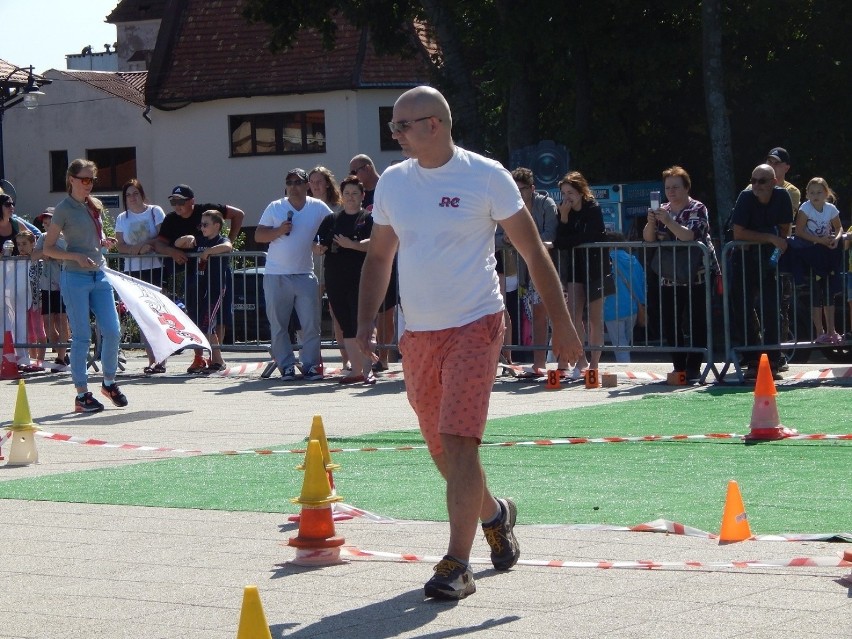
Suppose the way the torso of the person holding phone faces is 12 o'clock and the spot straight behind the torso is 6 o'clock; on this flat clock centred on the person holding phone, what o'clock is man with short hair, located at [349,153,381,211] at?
The man with short hair is roughly at 2 o'clock from the person holding phone.

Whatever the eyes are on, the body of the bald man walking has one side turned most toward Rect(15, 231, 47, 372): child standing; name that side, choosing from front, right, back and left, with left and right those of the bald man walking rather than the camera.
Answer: right

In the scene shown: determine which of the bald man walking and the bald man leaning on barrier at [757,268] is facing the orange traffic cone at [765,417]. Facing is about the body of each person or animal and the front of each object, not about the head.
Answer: the bald man leaning on barrier

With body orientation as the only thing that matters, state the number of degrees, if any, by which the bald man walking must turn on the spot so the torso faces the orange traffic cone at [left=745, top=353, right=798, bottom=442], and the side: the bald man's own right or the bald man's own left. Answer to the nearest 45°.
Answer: approximately 180°

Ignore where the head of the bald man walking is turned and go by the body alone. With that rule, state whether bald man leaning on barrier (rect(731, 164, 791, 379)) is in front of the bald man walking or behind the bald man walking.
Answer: behind

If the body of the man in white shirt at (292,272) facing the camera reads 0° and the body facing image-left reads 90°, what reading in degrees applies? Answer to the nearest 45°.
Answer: approximately 0°

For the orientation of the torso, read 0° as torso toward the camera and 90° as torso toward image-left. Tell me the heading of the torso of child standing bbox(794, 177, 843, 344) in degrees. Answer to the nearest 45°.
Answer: approximately 0°

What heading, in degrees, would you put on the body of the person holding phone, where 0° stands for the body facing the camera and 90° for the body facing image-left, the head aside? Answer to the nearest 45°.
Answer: approximately 45°

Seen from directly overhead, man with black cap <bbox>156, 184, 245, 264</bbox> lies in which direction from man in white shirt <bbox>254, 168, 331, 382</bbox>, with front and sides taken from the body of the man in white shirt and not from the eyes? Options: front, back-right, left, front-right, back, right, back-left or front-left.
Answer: back-right

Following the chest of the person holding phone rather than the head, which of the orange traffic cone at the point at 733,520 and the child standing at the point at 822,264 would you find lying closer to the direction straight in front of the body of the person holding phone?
the orange traffic cone
